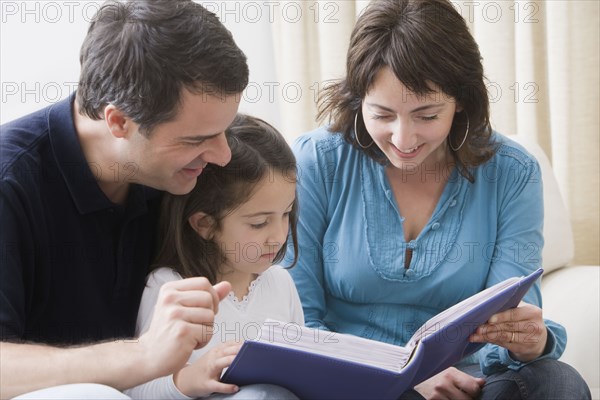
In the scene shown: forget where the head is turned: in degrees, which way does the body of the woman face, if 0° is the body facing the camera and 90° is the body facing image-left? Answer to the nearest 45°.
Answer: approximately 0°

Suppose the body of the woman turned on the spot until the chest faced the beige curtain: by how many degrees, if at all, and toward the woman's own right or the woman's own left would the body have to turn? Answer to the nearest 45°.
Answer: approximately 180°

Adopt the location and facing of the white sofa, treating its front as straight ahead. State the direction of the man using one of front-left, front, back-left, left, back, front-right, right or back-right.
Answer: front-right

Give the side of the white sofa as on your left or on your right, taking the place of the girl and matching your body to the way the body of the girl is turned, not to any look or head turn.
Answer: on your left
